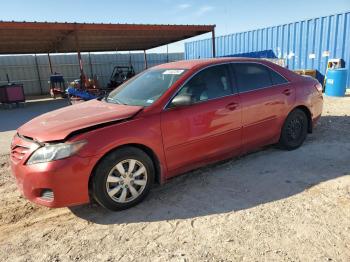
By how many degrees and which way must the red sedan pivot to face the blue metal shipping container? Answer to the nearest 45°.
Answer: approximately 180°

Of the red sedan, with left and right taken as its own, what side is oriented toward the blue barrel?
back

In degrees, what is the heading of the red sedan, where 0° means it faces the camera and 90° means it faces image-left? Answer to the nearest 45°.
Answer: approximately 45°

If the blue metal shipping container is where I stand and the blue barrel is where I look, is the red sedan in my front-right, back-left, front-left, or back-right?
front-right
